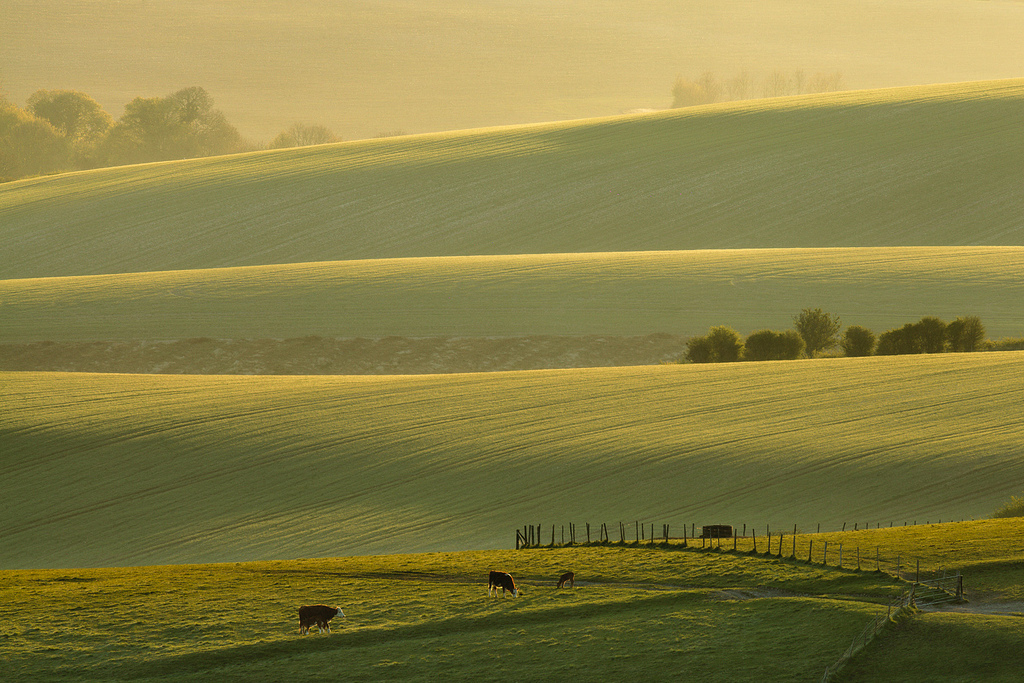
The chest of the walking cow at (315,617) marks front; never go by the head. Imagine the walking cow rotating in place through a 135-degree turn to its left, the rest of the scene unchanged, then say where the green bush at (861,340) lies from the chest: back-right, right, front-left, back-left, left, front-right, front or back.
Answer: right

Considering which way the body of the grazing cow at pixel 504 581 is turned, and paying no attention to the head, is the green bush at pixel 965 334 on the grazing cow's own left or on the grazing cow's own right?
on the grazing cow's own left

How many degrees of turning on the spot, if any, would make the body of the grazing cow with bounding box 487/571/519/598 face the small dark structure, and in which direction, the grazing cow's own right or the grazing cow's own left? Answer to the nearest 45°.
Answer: approximately 45° to the grazing cow's own left

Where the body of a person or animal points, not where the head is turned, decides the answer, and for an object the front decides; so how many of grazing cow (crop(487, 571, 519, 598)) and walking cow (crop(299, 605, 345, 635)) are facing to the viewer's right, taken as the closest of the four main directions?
2

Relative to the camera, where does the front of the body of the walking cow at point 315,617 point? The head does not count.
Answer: to the viewer's right

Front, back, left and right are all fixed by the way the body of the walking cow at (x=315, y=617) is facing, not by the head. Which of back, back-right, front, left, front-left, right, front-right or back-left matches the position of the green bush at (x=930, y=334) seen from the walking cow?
front-left

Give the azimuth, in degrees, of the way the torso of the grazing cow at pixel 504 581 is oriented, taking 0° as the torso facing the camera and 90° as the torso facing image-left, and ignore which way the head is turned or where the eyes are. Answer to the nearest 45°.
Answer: approximately 270°

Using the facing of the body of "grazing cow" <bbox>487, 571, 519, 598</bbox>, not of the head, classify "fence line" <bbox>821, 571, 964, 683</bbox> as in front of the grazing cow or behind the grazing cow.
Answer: in front

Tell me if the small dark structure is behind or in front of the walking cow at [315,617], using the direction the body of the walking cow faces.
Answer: in front

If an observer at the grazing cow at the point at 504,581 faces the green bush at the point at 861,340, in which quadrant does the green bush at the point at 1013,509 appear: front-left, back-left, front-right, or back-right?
front-right

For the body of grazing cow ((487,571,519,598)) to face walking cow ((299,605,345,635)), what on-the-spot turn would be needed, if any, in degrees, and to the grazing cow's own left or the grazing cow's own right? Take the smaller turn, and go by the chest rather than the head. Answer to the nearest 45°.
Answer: approximately 135° to the grazing cow's own right

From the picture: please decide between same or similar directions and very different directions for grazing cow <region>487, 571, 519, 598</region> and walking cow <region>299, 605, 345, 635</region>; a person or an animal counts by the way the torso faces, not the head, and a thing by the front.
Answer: same or similar directions

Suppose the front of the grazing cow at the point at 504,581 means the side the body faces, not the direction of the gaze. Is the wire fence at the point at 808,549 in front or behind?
in front

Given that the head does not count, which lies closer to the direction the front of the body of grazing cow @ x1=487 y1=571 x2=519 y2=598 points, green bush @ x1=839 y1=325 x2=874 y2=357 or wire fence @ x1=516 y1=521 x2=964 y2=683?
the wire fence
